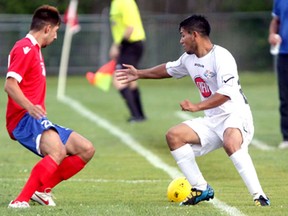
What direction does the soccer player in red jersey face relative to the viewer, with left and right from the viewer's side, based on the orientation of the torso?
facing to the right of the viewer

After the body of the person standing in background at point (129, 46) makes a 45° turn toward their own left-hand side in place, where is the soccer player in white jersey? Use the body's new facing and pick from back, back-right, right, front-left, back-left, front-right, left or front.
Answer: front-left

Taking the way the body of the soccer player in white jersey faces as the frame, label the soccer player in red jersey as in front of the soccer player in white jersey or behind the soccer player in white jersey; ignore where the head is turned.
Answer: in front

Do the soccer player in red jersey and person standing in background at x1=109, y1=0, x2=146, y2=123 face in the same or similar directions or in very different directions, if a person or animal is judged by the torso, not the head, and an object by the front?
very different directions

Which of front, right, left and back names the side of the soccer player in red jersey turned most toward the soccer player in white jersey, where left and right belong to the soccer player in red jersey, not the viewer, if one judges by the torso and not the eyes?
front

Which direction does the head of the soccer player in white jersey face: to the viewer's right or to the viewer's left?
to the viewer's left

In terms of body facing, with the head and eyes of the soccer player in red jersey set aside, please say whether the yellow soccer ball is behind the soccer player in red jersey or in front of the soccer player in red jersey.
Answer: in front

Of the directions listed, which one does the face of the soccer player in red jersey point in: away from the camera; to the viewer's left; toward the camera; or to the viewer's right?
to the viewer's right
